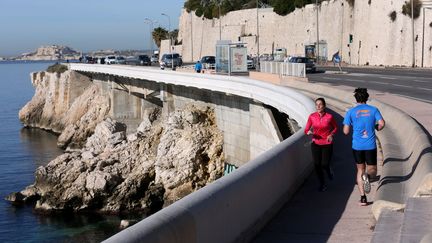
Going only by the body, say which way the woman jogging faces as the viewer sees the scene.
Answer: toward the camera

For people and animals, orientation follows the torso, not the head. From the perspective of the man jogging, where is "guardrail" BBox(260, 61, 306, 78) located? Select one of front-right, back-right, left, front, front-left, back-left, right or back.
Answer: front

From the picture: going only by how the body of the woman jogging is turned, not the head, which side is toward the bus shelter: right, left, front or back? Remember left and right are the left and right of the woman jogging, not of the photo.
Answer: back

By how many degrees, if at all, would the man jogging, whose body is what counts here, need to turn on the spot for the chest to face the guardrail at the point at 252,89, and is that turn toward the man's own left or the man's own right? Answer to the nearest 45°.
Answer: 0° — they already face it

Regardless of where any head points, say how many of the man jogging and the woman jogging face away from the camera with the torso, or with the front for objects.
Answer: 1

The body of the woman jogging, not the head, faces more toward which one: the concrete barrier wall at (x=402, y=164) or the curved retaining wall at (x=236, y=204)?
the curved retaining wall

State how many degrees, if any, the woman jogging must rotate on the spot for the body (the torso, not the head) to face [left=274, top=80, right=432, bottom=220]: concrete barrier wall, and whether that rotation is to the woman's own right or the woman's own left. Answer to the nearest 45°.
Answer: approximately 90° to the woman's own left

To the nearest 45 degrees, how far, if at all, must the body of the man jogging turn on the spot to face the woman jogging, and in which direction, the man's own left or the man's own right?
approximately 45° to the man's own left
